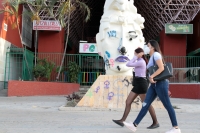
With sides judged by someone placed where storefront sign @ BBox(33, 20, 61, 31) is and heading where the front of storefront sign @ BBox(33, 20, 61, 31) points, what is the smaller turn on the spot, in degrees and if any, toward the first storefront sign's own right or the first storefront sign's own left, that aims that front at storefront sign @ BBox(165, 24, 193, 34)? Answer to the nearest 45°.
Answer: approximately 90° to the first storefront sign's own left

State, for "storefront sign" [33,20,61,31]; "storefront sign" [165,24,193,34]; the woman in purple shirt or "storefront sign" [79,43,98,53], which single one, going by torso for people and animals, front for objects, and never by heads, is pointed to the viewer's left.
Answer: the woman in purple shirt

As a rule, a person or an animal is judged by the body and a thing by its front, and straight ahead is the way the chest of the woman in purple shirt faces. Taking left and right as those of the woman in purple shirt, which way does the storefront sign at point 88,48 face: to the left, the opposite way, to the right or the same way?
to the left

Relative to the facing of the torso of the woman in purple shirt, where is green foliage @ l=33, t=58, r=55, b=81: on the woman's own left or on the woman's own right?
on the woman's own right

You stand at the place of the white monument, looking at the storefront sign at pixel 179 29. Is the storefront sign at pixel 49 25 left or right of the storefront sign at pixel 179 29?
left

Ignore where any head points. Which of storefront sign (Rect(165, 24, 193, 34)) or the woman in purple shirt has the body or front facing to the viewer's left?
the woman in purple shirt

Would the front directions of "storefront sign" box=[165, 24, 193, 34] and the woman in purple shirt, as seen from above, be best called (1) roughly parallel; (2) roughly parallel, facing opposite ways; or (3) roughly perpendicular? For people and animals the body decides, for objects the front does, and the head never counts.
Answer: roughly perpendicular

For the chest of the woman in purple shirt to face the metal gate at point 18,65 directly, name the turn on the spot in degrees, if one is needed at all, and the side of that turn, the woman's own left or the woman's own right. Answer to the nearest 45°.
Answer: approximately 45° to the woman's own right

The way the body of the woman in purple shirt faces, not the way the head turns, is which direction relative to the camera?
to the viewer's left
